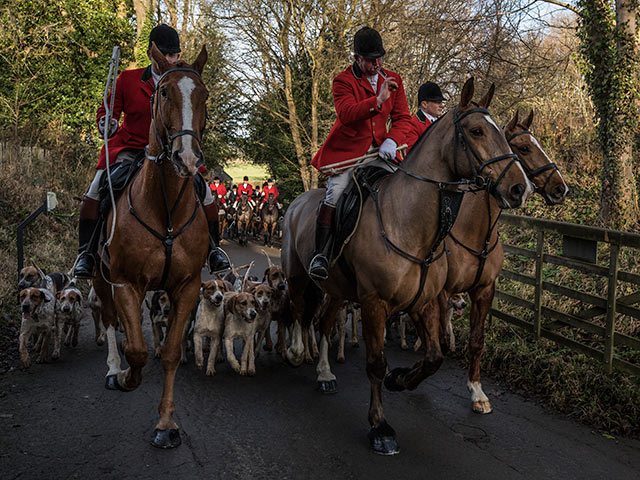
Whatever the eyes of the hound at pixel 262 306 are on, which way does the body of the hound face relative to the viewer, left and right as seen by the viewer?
facing the viewer

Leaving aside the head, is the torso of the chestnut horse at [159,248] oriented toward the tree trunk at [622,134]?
no

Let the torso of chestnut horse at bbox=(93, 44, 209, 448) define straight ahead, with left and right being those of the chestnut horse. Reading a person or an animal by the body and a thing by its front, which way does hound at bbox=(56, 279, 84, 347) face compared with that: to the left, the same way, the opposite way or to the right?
the same way

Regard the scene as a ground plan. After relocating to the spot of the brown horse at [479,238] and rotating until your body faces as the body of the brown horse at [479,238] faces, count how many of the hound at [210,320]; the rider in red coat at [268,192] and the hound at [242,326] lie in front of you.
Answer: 0

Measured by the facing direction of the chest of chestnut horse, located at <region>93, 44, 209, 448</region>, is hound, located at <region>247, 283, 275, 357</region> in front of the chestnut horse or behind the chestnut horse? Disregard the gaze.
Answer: behind

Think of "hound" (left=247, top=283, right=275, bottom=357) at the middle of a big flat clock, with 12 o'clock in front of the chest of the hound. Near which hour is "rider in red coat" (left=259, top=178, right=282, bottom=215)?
The rider in red coat is roughly at 6 o'clock from the hound.

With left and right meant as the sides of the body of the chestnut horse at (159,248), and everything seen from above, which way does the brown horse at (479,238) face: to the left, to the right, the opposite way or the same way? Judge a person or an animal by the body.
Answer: the same way

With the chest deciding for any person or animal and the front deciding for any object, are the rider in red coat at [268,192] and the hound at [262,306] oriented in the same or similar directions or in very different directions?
same or similar directions

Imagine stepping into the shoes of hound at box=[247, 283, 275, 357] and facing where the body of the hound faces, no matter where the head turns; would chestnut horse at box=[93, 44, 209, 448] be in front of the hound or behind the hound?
in front

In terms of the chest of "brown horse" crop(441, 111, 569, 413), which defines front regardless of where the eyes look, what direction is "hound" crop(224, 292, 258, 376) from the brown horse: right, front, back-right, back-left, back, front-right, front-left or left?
back-right

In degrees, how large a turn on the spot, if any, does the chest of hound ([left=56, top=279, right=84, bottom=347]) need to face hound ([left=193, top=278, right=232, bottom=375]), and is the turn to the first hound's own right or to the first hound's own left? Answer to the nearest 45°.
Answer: approximately 45° to the first hound's own left

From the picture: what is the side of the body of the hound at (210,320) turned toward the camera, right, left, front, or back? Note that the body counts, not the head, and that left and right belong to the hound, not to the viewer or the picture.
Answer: front

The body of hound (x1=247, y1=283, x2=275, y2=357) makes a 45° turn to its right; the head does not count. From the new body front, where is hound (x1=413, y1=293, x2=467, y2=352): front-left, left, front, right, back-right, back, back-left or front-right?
back-left

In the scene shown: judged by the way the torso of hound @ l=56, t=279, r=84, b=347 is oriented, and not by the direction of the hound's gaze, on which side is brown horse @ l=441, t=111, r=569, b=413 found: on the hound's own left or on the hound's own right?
on the hound's own left

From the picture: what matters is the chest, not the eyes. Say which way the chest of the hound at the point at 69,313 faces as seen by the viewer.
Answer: toward the camera

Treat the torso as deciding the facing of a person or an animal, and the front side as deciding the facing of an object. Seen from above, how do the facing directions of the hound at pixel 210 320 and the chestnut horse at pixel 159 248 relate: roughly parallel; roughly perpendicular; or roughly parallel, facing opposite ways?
roughly parallel

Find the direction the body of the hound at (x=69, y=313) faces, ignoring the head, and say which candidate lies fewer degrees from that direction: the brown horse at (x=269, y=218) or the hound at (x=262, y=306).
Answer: the hound

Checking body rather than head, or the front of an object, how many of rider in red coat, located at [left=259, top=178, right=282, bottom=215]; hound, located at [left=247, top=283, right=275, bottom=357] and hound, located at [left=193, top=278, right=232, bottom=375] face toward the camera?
3
